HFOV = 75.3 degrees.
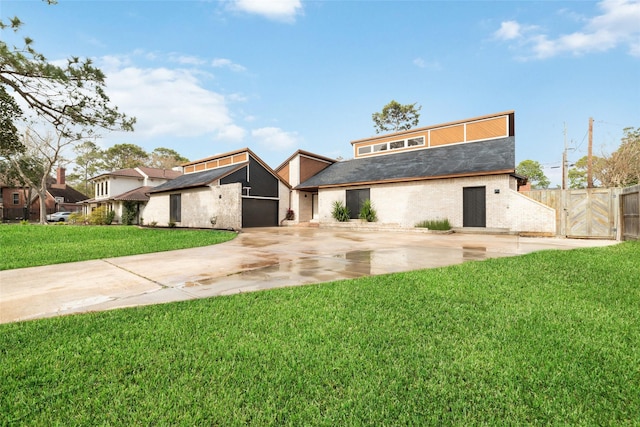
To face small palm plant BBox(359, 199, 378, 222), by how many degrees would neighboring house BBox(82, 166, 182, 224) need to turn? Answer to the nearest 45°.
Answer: approximately 90° to its left

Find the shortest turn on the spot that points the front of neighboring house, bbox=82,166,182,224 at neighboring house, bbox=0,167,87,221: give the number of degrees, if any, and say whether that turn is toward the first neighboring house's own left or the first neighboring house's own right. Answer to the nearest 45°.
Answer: approximately 90° to the first neighboring house's own right

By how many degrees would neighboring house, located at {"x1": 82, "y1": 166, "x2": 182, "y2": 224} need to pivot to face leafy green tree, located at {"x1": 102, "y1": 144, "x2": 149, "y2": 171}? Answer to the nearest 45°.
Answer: approximately 135° to its right

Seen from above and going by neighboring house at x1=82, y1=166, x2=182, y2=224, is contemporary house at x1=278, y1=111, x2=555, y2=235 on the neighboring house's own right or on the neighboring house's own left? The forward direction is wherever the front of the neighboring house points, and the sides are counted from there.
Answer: on the neighboring house's own left

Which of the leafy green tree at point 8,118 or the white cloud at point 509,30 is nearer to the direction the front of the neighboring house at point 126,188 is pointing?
the leafy green tree

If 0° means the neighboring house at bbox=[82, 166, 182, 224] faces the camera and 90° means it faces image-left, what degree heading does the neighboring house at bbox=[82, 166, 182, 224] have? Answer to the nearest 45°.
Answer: approximately 45°
